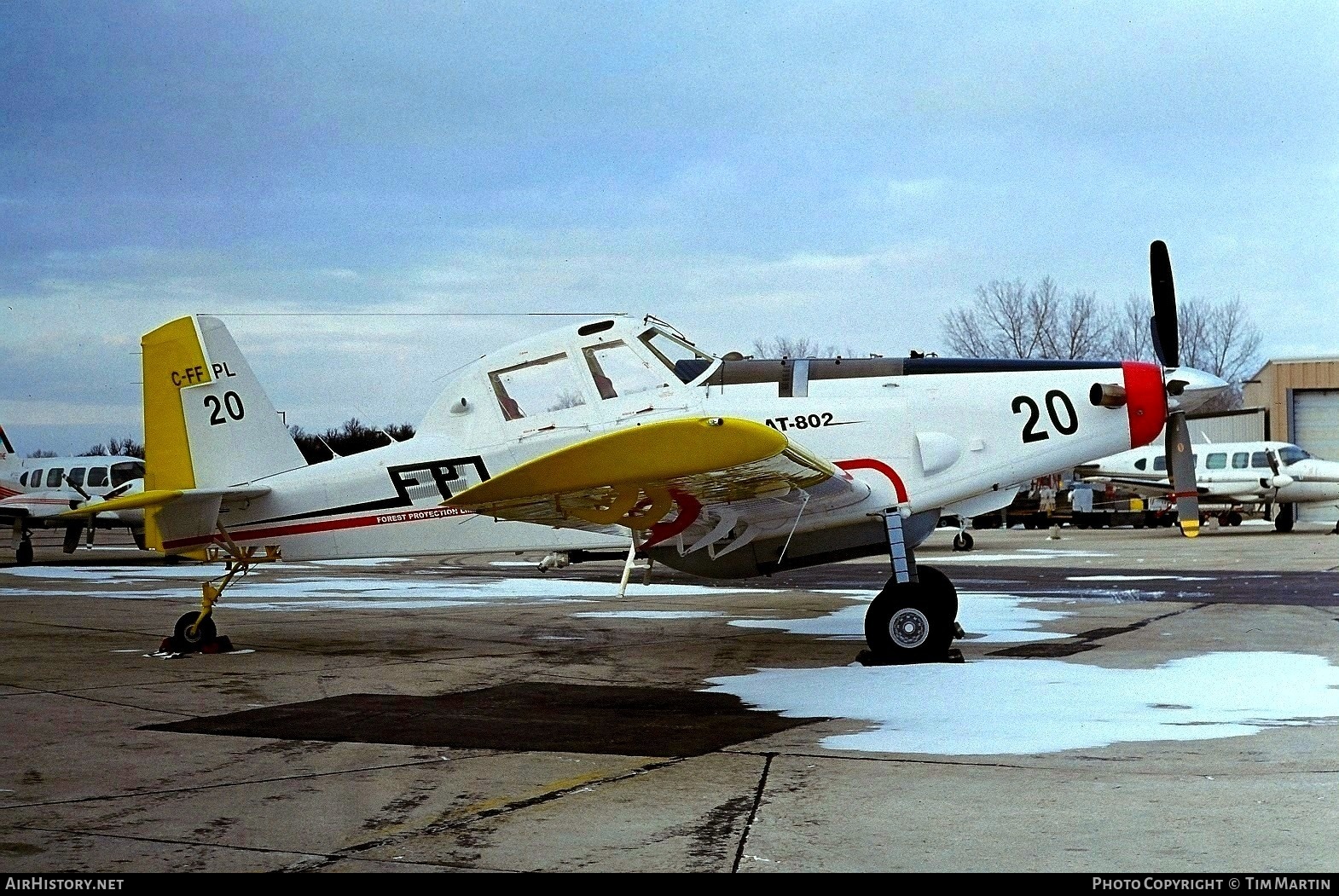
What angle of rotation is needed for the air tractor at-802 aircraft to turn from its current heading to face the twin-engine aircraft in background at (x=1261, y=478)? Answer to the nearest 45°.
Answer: approximately 45° to its left

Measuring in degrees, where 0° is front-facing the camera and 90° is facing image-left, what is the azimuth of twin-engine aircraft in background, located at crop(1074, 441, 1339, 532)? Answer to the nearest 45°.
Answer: approximately 270°

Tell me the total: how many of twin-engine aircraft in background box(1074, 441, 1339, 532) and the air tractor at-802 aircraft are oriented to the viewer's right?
2

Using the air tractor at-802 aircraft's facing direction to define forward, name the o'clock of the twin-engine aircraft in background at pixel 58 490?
The twin-engine aircraft in background is roughly at 8 o'clock from the air tractor at-802 aircraft.

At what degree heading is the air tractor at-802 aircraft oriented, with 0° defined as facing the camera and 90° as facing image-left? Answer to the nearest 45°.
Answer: approximately 270°

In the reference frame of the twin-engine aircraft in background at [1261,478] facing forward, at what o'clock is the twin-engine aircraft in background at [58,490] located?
the twin-engine aircraft in background at [58,490] is roughly at 5 o'clock from the twin-engine aircraft in background at [1261,478].
